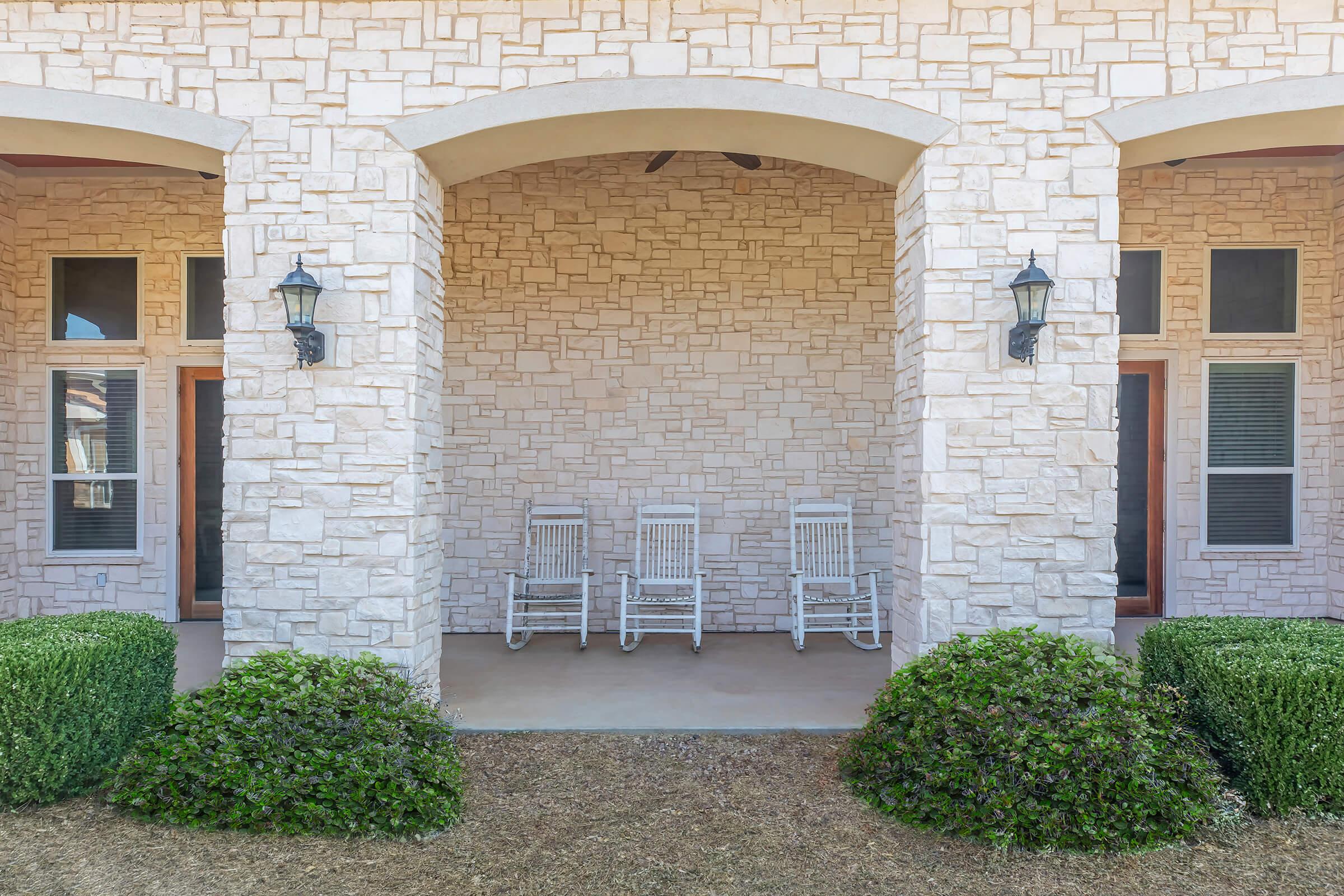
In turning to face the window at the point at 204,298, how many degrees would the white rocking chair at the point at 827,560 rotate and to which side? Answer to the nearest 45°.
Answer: approximately 90° to its right

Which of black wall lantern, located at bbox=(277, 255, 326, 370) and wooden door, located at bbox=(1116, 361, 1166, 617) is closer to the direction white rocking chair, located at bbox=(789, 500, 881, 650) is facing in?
the black wall lantern

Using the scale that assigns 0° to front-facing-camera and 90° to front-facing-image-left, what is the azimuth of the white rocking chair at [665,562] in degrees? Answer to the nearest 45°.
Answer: approximately 0°

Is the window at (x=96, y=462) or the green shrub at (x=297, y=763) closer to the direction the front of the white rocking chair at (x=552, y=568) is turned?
the green shrub

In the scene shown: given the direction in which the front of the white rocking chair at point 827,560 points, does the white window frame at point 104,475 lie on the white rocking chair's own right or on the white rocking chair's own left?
on the white rocking chair's own right

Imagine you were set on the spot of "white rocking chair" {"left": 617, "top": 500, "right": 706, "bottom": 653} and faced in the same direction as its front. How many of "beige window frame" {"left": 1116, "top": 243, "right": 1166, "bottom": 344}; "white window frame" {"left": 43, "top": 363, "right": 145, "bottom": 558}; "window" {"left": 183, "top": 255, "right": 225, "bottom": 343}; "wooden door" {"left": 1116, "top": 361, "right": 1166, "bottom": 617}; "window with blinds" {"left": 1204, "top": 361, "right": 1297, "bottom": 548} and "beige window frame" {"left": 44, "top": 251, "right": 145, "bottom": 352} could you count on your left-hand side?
3

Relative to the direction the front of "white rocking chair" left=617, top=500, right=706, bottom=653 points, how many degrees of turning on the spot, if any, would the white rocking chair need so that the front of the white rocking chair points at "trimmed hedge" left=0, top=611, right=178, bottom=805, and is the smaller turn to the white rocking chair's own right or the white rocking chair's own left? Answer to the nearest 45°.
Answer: approximately 45° to the white rocking chair's own right
